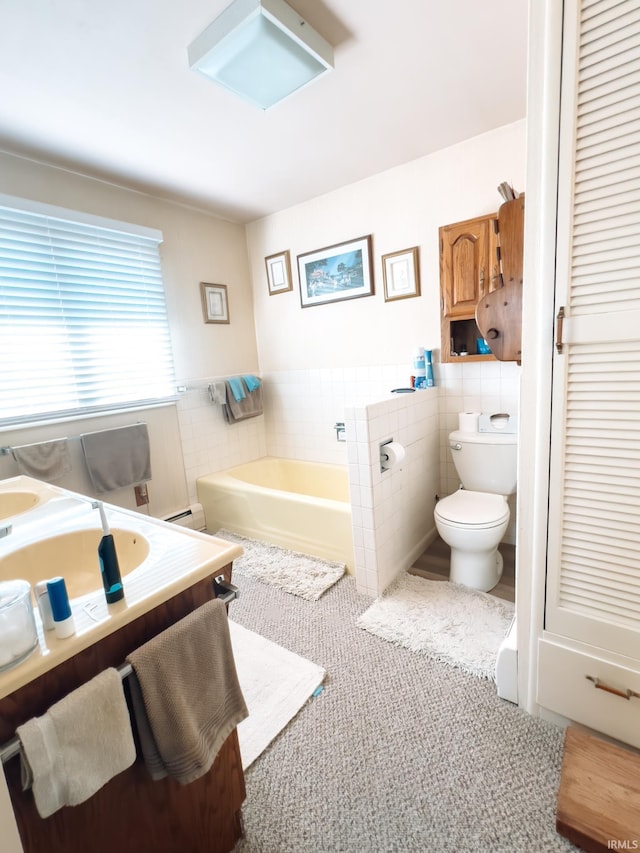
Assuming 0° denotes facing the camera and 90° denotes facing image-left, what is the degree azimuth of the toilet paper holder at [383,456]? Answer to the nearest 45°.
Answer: approximately 315°

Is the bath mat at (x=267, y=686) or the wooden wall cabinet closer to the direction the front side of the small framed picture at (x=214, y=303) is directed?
the wooden wall cabinet

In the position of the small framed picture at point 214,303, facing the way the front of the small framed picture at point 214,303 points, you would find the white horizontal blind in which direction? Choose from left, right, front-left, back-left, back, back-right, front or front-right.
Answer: right

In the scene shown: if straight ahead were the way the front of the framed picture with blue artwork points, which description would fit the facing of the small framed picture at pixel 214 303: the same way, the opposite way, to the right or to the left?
to the left

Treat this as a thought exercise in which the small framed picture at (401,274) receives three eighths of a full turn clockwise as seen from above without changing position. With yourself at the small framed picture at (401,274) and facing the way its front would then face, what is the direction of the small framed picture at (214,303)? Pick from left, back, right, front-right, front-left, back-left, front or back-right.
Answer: left

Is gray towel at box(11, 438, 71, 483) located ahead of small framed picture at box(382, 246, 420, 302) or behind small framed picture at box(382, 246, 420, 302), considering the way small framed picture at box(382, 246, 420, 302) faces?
ahead

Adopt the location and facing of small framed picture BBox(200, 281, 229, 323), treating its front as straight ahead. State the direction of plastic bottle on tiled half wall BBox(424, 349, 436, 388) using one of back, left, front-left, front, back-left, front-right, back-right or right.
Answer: front

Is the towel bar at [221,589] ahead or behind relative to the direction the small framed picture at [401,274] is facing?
ahead
